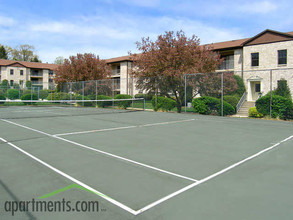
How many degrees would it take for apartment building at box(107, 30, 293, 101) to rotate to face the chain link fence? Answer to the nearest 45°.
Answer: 0° — it already faces it

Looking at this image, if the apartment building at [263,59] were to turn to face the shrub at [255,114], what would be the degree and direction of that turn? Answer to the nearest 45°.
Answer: approximately 45° to its left

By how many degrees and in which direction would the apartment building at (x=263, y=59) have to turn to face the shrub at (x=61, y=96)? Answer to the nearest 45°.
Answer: approximately 45° to its right

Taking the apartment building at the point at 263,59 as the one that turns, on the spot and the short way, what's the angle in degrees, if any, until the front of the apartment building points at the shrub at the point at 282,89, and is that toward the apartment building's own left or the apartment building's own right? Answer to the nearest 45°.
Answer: approximately 45° to the apartment building's own left

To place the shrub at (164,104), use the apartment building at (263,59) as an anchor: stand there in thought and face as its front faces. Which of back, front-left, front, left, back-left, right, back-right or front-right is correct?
front

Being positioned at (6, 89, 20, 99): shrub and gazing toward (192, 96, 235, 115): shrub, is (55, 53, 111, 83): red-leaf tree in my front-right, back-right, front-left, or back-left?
front-left

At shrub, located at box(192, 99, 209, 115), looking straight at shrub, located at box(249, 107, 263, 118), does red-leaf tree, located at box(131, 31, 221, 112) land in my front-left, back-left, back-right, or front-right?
back-left

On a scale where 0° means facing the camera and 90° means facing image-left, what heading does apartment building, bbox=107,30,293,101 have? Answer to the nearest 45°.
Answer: approximately 45°
